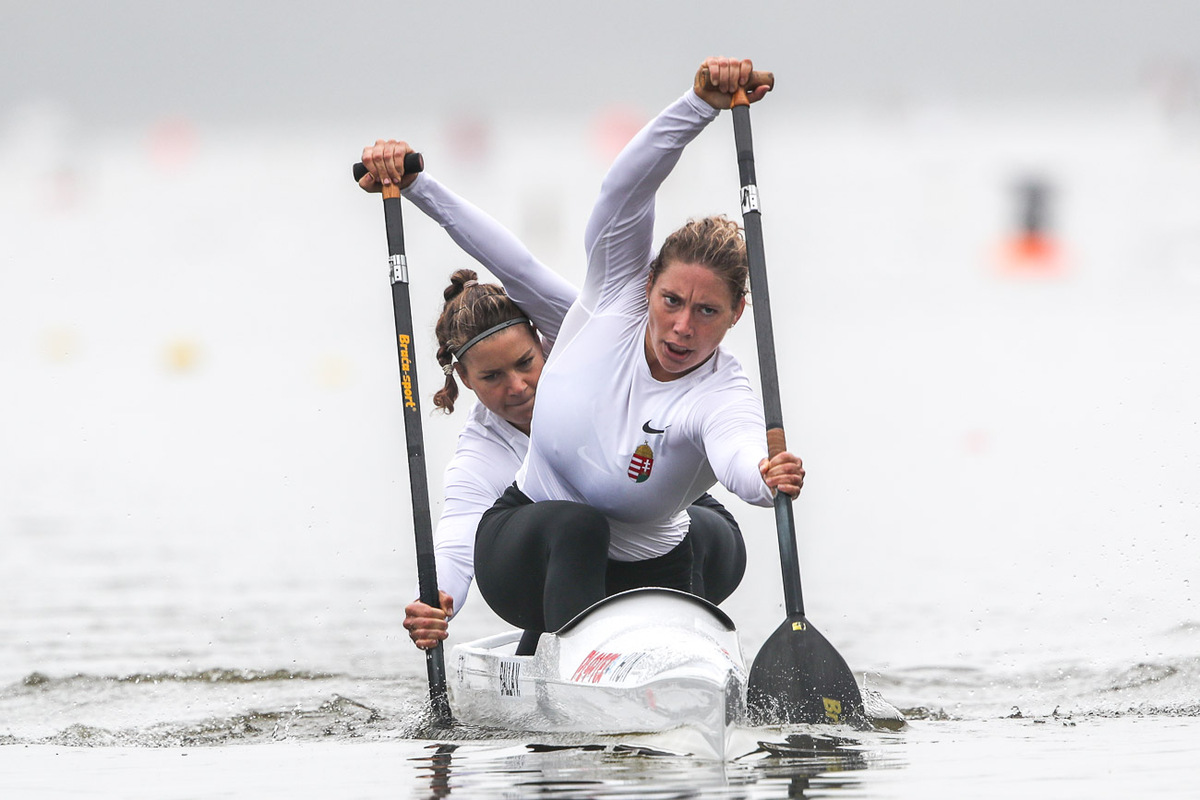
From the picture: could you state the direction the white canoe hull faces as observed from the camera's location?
facing the viewer and to the right of the viewer
